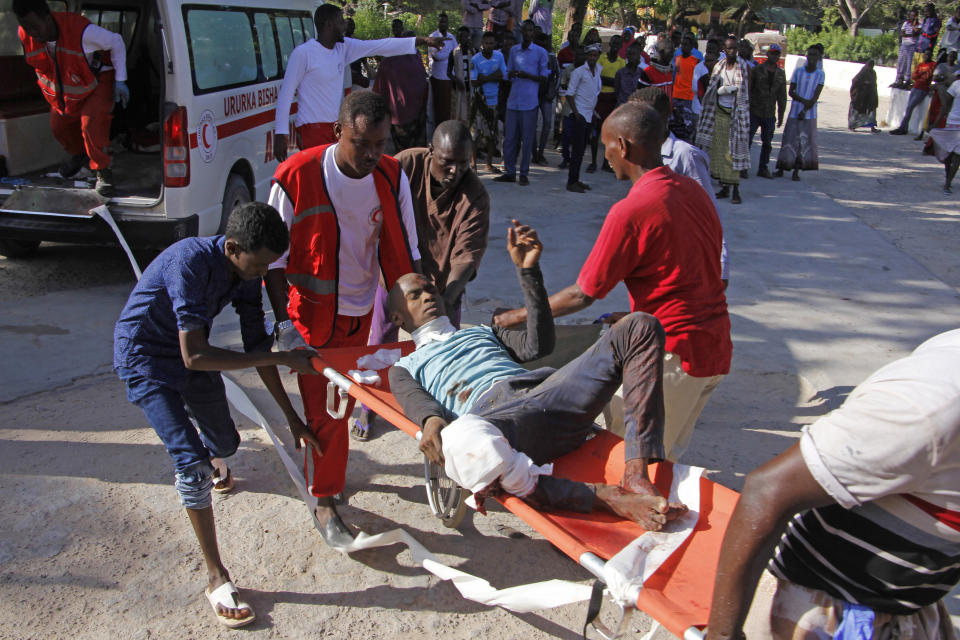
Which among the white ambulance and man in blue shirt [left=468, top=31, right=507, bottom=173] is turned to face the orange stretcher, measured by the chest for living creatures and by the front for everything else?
the man in blue shirt

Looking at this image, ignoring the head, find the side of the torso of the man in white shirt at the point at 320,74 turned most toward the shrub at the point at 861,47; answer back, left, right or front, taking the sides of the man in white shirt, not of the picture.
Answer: left

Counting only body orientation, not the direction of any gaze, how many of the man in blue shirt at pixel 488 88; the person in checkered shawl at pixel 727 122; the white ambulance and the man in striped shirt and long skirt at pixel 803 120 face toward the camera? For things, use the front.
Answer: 3

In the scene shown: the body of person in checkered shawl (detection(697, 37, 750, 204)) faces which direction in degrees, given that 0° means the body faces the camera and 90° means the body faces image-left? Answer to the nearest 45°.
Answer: approximately 0°

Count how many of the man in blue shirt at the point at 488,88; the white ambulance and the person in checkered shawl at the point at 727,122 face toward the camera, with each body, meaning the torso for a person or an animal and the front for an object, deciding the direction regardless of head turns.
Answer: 2
